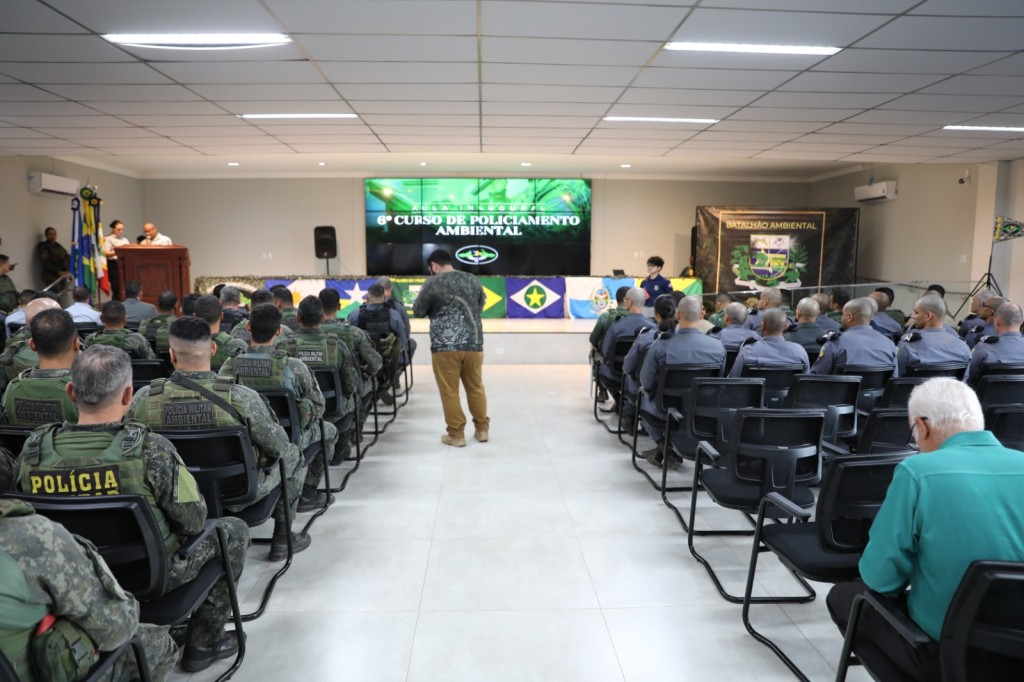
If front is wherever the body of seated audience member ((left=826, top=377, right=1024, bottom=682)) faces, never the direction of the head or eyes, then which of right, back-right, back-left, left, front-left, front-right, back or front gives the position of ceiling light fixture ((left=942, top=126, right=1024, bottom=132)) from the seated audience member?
front-right

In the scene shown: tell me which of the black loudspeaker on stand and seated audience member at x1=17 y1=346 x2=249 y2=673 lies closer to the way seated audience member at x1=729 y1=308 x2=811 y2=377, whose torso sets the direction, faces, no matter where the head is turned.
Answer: the black loudspeaker on stand

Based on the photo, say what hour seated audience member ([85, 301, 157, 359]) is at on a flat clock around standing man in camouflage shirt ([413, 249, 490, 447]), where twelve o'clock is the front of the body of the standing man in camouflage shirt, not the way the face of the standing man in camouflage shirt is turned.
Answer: The seated audience member is roughly at 10 o'clock from the standing man in camouflage shirt.

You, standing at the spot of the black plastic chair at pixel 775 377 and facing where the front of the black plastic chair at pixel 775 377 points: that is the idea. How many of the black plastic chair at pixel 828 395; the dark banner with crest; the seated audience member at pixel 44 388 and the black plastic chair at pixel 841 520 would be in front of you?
1

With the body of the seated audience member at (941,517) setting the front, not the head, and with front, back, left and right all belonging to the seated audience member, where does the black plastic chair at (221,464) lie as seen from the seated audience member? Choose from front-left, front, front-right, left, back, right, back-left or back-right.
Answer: front-left

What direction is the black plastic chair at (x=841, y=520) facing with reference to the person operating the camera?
facing away from the viewer and to the left of the viewer

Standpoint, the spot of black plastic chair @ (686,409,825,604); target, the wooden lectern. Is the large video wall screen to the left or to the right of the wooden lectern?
right

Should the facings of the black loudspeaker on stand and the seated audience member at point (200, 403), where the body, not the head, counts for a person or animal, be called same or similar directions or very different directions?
very different directions

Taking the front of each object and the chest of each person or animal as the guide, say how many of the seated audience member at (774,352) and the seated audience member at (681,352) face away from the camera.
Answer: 2

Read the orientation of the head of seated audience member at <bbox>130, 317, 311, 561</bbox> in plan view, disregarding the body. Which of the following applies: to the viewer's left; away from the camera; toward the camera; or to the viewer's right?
away from the camera

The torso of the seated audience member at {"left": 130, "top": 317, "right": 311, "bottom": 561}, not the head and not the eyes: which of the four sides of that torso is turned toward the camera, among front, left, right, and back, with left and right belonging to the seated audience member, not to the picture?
back

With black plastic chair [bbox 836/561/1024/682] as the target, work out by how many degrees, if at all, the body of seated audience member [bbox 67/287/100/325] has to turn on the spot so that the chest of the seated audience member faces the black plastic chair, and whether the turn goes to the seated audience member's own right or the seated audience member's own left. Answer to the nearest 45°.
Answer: approximately 180°

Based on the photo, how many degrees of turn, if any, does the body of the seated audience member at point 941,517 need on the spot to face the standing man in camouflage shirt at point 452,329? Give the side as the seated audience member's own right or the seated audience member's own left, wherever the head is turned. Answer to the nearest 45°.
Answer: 0° — they already face them

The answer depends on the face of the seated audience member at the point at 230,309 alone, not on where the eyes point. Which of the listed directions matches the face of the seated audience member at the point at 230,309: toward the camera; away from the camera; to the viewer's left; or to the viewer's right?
away from the camera

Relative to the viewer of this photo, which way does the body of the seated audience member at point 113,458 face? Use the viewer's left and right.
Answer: facing away from the viewer and to the right of the viewer

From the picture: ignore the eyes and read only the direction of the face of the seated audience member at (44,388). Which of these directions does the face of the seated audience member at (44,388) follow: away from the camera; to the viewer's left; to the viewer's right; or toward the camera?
away from the camera

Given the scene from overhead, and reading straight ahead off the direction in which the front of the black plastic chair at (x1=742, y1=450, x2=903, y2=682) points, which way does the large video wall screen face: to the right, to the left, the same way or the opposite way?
the opposite way

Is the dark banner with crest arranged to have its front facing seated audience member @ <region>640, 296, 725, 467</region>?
yes
